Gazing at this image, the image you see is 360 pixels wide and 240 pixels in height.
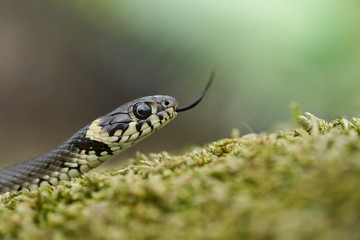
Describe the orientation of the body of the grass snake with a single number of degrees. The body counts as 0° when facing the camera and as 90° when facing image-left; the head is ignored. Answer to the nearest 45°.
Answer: approximately 270°
